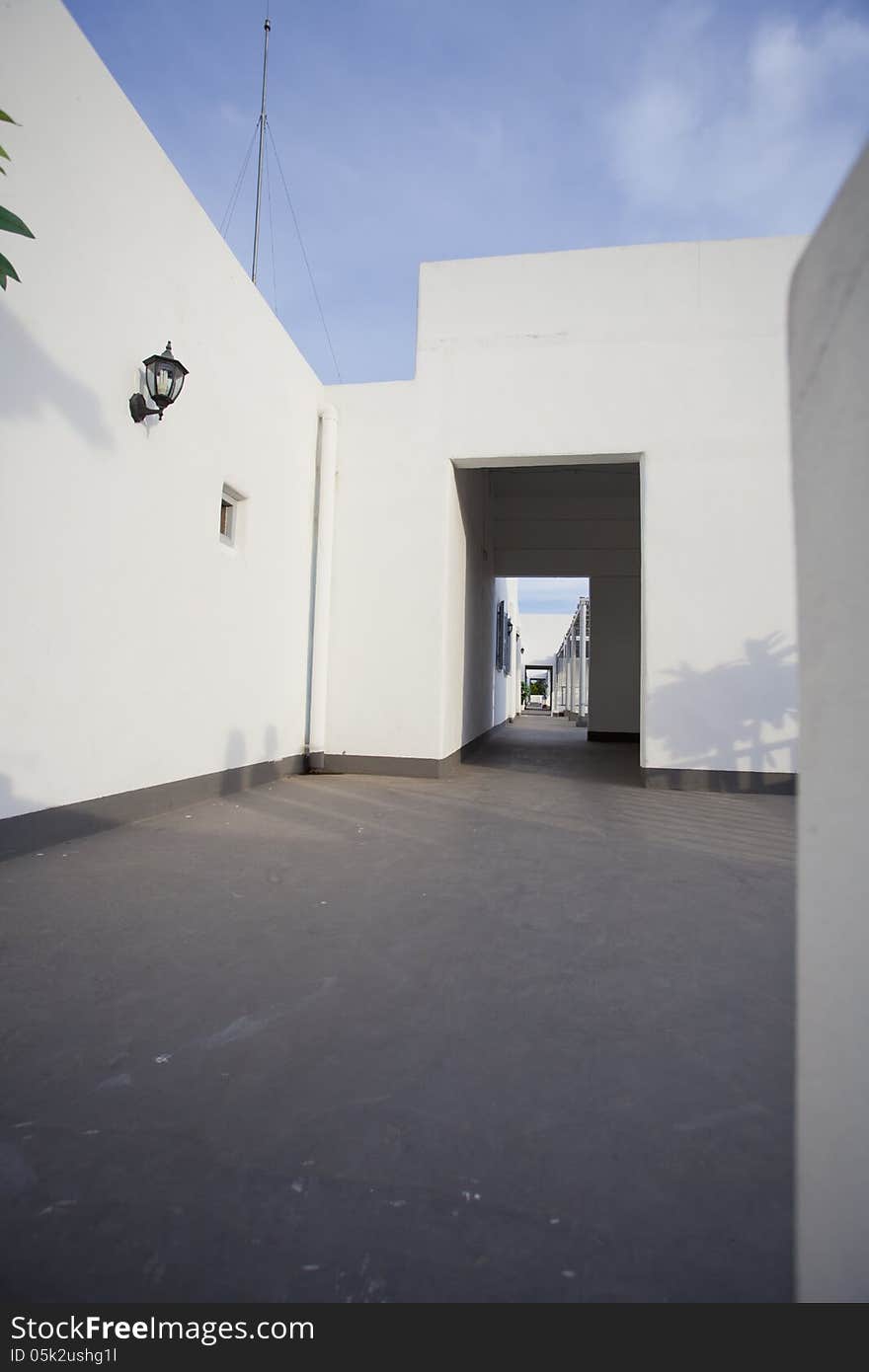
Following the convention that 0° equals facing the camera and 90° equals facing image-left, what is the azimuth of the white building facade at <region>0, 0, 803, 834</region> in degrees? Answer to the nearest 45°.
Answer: approximately 0°

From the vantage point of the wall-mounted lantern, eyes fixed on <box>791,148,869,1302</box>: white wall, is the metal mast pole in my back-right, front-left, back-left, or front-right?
back-left

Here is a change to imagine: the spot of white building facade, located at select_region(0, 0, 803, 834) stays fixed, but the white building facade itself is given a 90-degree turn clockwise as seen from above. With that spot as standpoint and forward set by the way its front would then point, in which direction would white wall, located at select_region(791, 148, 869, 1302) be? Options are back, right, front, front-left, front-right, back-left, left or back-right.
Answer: left
